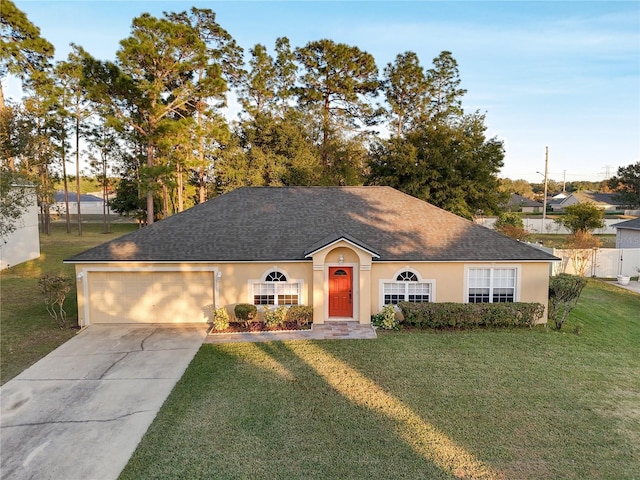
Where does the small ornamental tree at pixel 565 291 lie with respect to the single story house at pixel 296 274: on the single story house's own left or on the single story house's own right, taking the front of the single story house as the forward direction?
on the single story house's own left

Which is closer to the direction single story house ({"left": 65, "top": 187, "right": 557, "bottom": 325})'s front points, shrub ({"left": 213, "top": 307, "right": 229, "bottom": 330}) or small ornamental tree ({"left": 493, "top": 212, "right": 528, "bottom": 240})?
the shrub

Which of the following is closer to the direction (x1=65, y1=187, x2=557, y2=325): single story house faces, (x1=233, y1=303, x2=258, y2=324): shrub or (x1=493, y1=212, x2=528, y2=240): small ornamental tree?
the shrub

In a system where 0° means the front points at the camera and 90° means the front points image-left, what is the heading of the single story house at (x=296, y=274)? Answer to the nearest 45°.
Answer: approximately 0°

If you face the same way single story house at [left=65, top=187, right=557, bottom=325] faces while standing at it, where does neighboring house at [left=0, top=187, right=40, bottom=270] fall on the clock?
The neighboring house is roughly at 4 o'clock from the single story house.

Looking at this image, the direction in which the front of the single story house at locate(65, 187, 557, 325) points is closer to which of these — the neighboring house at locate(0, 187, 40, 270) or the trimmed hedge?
the trimmed hedge

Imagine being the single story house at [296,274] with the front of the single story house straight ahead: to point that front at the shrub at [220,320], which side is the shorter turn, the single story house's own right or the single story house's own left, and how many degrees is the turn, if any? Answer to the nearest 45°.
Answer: approximately 90° to the single story house's own right

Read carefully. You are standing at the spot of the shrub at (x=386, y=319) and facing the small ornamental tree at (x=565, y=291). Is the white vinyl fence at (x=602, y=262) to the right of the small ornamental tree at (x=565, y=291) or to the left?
left

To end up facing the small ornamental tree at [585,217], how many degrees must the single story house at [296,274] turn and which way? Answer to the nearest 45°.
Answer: approximately 135° to its left
